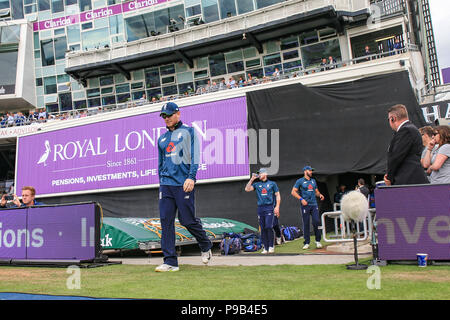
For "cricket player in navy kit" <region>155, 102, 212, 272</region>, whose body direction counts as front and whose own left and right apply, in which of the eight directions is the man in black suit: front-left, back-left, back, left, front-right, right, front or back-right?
back-left

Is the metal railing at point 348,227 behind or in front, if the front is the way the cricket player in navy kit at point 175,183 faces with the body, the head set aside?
behind

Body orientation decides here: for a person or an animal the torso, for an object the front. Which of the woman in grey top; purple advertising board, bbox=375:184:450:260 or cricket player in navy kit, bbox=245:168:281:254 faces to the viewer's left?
the woman in grey top

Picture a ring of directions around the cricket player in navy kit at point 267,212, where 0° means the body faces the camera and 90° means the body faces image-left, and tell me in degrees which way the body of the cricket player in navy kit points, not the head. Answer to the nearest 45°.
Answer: approximately 0°

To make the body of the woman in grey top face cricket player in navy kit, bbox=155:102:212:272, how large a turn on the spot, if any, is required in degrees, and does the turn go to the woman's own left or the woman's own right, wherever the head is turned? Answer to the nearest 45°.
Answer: approximately 45° to the woman's own left

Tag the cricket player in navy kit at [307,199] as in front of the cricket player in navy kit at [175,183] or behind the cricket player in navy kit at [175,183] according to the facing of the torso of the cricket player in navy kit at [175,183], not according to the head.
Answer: behind

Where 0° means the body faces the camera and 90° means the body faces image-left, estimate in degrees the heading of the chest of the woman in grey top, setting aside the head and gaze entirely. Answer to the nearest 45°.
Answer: approximately 90°

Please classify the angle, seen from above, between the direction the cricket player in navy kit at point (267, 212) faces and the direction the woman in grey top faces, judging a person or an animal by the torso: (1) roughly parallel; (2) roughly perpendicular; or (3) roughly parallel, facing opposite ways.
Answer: roughly perpendicular

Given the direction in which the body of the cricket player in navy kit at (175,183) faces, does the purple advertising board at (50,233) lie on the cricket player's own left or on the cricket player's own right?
on the cricket player's own right

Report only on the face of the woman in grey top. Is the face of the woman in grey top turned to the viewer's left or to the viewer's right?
to the viewer's left

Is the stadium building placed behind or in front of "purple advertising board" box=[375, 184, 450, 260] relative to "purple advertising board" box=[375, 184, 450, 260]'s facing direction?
behind

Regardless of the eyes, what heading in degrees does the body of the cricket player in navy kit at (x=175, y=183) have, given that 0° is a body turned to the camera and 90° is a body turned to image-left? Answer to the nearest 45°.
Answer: approximately 45°

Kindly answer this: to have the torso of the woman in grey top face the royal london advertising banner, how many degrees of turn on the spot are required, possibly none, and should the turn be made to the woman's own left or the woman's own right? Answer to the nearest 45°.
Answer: approximately 45° to the woman's own right

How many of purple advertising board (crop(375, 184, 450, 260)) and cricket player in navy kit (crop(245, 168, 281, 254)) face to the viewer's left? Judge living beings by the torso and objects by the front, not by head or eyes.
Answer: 0

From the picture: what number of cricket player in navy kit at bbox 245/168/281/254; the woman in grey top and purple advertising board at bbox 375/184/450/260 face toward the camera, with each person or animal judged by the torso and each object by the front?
2
